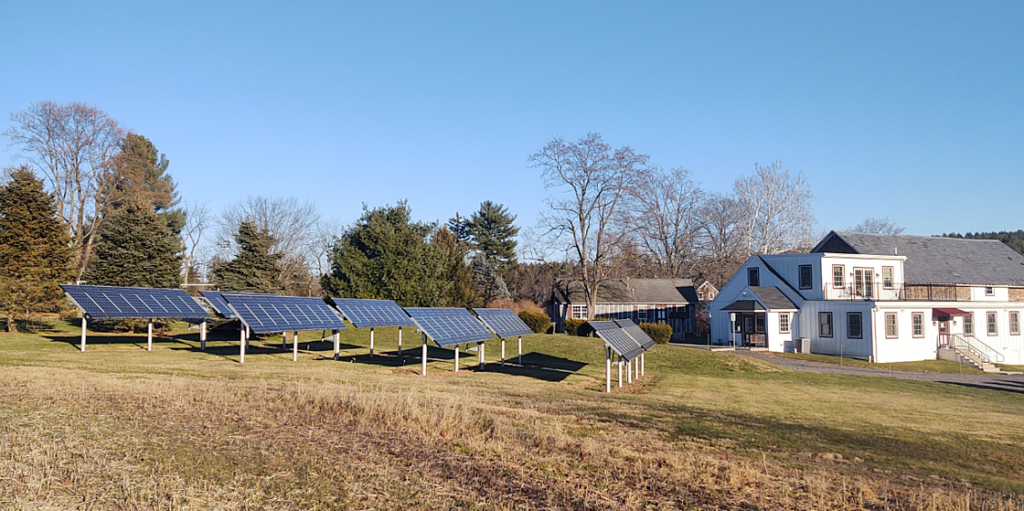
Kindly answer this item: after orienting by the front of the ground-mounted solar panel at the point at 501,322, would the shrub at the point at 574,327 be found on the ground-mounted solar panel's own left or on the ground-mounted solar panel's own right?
on the ground-mounted solar panel's own left

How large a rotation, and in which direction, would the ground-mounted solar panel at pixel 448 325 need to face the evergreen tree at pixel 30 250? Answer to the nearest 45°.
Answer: approximately 180°

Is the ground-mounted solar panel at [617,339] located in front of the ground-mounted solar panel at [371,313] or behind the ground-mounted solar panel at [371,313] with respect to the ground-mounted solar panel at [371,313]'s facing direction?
in front

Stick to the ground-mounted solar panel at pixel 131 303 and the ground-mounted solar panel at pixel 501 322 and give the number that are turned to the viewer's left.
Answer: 0

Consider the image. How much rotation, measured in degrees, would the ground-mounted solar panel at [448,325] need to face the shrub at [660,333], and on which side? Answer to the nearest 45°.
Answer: approximately 90° to its left

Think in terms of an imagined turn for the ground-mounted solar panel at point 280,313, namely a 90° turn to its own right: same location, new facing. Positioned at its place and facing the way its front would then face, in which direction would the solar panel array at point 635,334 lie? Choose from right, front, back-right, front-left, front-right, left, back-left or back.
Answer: back-left
